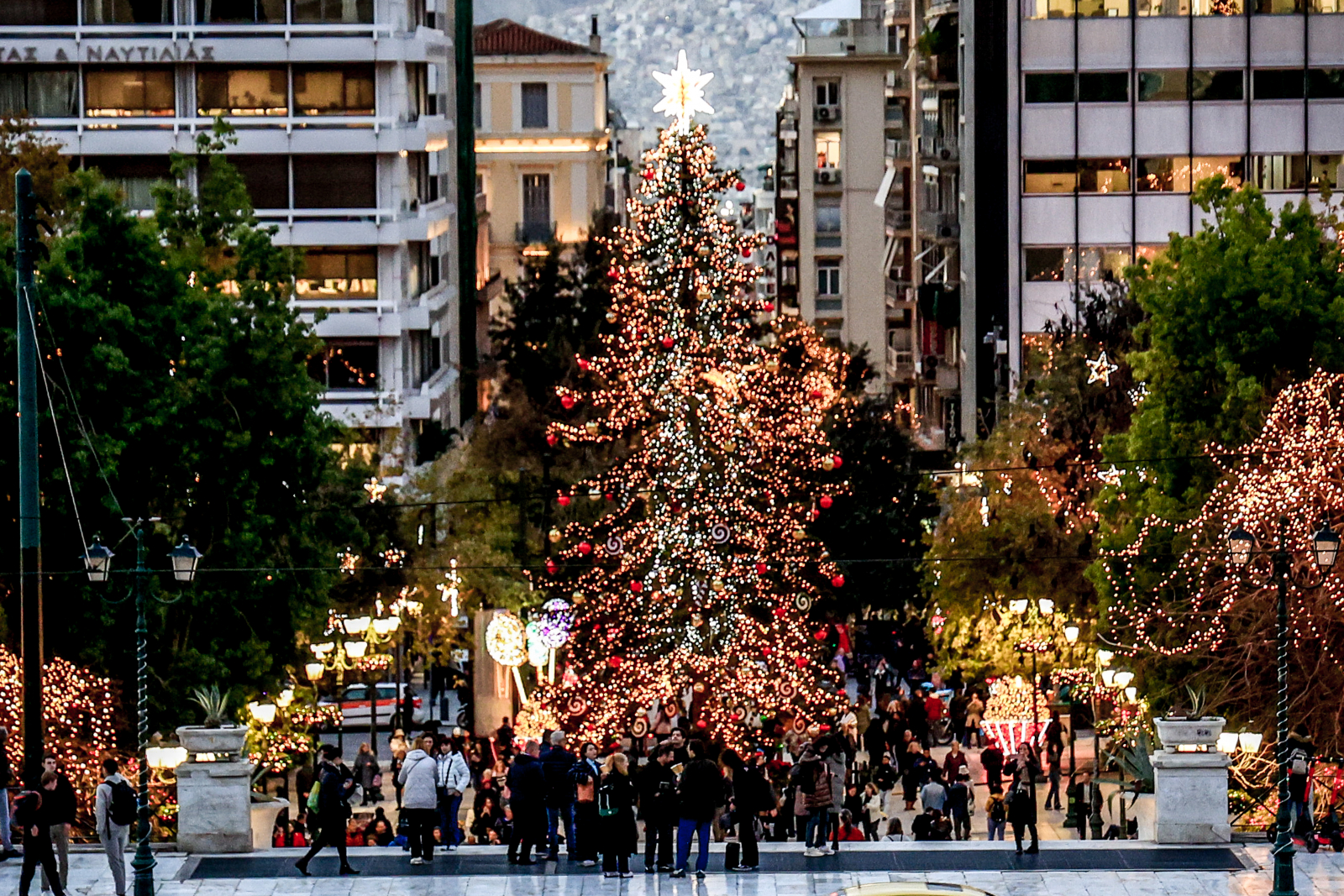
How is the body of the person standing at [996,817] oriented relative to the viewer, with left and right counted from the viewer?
facing away from the viewer

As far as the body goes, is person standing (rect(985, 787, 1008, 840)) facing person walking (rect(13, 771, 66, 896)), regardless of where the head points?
no

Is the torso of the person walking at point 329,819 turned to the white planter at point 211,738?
no

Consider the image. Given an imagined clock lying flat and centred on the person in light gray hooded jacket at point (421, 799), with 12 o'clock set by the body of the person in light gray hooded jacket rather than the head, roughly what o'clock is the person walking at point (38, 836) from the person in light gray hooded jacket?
The person walking is roughly at 8 o'clock from the person in light gray hooded jacket.

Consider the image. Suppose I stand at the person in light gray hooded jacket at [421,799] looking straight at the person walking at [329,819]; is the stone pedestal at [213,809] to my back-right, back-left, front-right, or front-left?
front-right

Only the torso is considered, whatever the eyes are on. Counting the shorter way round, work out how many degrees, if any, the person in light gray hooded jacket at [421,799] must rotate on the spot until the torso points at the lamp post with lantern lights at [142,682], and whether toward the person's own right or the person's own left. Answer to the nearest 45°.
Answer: approximately 90° to the person's own left

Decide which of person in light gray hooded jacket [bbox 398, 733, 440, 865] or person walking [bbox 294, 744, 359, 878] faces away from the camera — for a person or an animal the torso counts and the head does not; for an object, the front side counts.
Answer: the person in light gray hooded jacket

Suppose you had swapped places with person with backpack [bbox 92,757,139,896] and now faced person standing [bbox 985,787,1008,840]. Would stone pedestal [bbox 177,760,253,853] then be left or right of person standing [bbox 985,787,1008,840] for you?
left

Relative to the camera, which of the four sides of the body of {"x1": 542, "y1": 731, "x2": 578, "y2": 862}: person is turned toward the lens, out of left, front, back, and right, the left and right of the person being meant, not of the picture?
back

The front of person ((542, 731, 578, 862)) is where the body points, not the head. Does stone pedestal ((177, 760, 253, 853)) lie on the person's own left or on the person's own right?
on the person's own left

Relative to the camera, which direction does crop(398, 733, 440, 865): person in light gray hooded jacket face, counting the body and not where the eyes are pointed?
away from the camera

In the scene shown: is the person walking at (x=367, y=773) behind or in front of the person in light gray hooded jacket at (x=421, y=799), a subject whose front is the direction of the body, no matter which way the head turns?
in front

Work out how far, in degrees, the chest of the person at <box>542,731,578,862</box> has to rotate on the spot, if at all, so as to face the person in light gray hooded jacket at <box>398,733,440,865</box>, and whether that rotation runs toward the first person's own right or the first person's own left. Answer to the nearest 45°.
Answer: approximately 90° to the first person's own left

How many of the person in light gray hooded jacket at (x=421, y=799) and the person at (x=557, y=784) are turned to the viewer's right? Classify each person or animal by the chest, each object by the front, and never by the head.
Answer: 0
